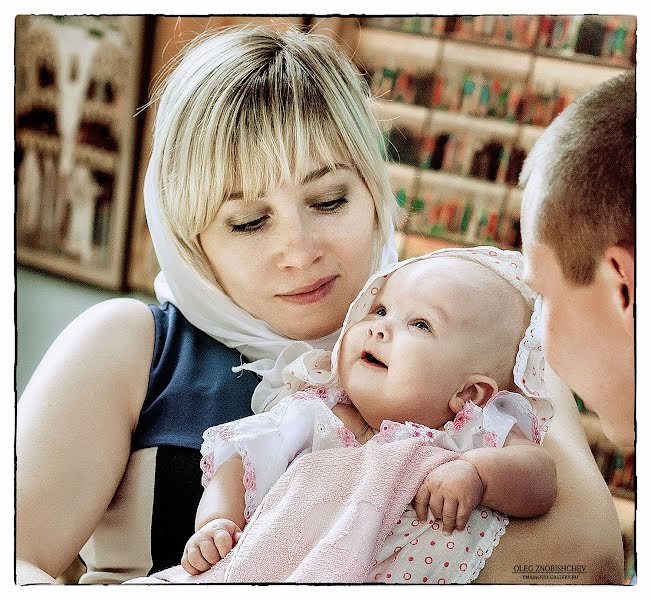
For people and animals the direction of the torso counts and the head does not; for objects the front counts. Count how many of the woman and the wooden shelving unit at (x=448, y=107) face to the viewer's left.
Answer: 0

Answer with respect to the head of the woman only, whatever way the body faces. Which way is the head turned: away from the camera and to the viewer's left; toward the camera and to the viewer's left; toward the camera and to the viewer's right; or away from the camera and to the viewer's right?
toward the camera and to the viewer's right

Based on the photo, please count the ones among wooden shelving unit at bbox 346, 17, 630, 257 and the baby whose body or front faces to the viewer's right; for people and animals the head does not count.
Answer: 0

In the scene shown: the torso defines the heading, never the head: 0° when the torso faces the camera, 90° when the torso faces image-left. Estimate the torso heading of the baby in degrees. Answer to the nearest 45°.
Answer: approximately 45°

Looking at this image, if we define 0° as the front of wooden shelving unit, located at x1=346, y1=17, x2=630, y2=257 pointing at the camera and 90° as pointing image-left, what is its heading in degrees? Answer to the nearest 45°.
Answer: approximately 0°
